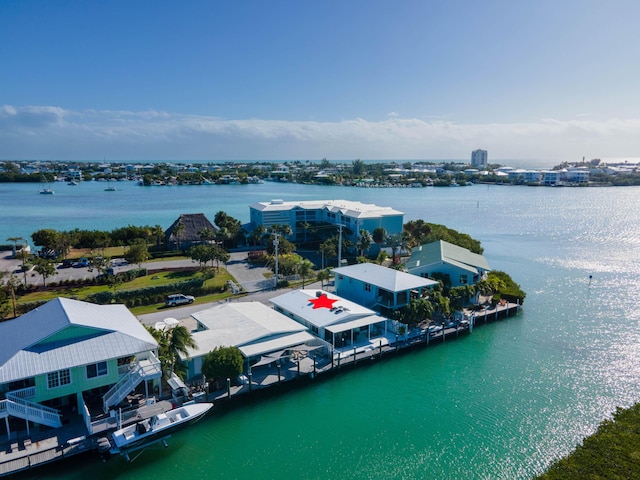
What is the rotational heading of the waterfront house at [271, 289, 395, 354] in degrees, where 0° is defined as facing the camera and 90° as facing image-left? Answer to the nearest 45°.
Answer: approximately 315°

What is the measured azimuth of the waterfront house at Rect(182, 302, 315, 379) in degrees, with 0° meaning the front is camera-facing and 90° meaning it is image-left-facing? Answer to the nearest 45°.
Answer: approximately 315°

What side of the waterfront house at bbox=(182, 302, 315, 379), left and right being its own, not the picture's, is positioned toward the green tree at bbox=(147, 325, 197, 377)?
right

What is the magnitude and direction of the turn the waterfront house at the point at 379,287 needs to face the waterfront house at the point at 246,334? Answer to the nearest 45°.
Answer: approximately 90° to its right

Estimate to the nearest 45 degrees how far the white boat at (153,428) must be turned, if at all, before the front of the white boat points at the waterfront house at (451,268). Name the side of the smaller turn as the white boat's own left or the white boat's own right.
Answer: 0° — it already faces it

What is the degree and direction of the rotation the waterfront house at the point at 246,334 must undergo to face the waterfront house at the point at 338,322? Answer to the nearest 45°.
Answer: approximately 90° to its left

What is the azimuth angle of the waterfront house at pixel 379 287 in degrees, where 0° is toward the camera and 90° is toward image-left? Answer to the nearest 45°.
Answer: approximately 315°

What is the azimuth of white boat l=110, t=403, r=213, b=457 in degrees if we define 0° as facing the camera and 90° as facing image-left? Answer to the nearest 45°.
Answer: approximately 225°

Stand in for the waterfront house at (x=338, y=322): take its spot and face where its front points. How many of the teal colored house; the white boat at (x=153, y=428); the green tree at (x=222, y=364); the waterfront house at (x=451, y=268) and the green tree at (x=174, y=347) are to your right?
4

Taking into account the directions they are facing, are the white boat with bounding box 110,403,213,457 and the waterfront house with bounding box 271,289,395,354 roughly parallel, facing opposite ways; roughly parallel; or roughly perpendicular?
roughly perpendicular

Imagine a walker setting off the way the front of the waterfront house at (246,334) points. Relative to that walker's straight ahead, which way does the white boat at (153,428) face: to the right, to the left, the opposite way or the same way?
to the left

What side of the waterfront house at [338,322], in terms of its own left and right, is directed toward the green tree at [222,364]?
right
